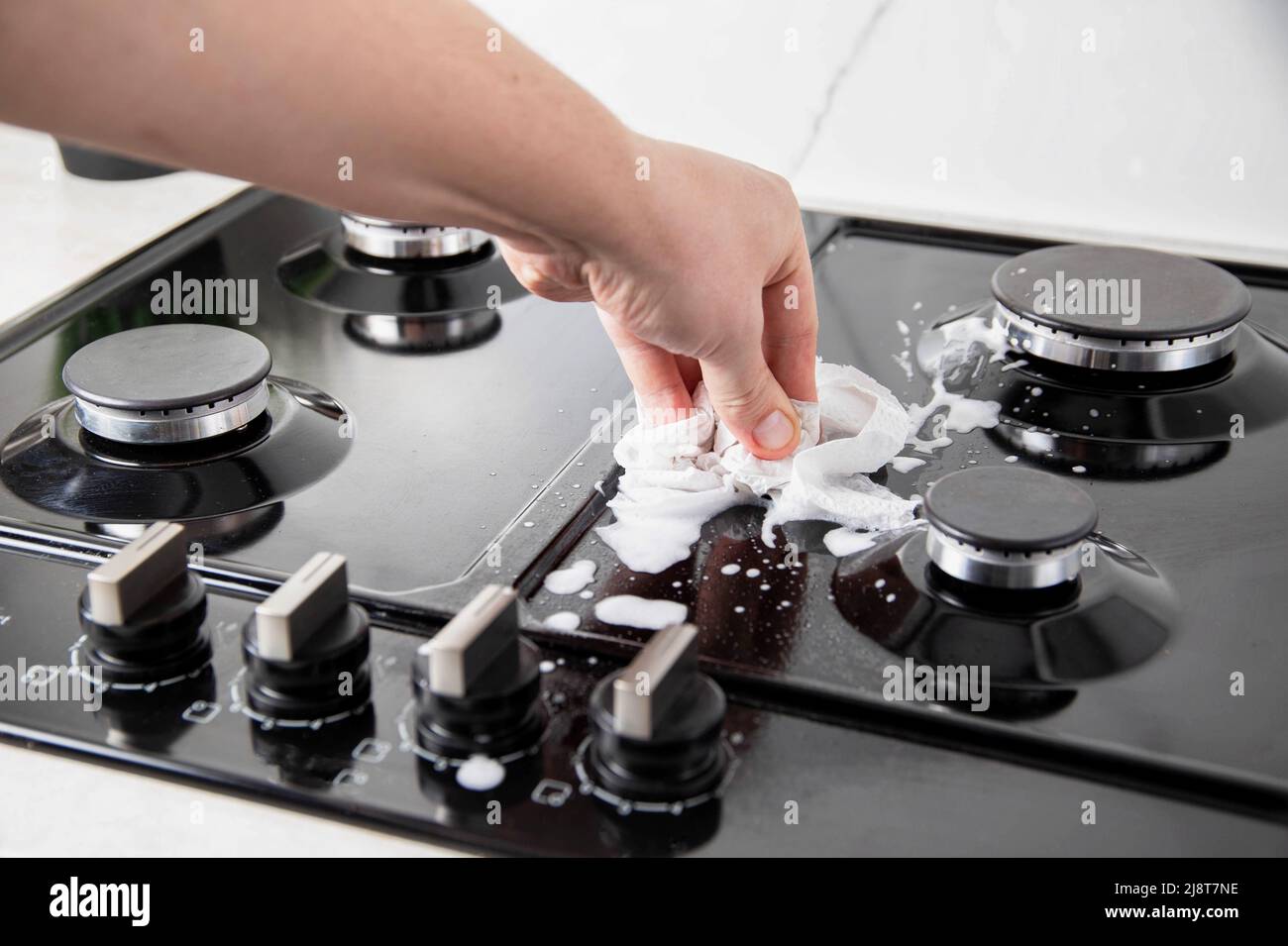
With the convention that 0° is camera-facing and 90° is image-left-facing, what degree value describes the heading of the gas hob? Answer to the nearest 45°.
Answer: approximately 45°
